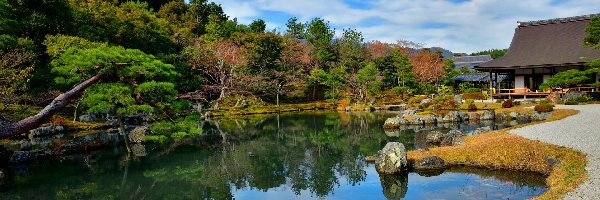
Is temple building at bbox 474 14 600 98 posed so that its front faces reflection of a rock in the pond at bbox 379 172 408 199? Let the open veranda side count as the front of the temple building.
yes

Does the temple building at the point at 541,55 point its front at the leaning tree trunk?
yes

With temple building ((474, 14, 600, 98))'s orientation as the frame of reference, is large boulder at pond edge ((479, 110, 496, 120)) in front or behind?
in front

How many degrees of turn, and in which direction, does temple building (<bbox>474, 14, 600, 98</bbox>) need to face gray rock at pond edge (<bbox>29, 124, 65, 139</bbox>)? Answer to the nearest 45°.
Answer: approximately 45° to its right

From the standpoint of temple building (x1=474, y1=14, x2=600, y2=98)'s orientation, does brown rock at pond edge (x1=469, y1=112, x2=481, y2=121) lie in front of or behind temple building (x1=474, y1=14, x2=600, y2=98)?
in front

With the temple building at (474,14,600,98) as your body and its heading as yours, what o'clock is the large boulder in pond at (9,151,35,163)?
The large boulder in pond is roughly at 1 o'clock from the temple building.

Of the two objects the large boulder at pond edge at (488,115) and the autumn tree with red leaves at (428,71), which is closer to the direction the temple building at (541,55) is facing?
the large boulder at pond edge

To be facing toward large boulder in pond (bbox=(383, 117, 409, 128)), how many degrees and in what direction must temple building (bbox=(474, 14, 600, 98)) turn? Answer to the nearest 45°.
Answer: approximately 45° to its right

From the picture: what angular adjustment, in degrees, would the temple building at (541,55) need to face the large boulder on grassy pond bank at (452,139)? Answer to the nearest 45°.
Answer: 0° — it already faces it

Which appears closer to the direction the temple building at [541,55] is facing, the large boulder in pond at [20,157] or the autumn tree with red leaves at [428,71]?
the large boulder in pond

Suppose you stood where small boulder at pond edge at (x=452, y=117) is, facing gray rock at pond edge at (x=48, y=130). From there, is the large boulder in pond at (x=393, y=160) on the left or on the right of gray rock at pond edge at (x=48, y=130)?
left
